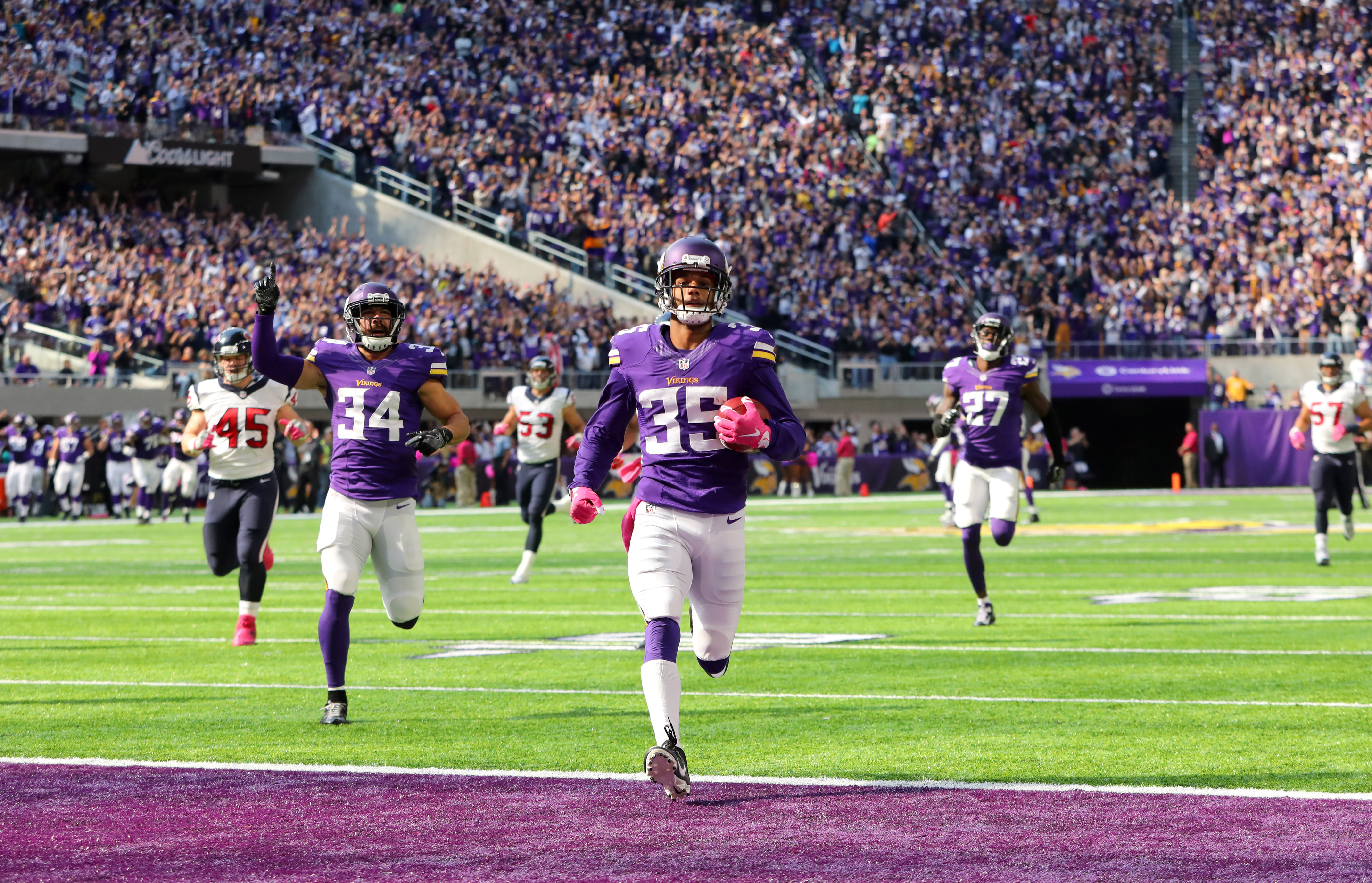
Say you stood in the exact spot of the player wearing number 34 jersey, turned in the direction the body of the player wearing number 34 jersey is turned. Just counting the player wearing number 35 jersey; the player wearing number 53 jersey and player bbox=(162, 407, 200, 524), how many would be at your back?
2

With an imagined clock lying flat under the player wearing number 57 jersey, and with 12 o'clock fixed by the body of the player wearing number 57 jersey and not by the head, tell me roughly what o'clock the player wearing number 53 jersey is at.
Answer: The player wearing number 53 jersey is roughly at 2 o'clock from the player wearing number 57 jersey.

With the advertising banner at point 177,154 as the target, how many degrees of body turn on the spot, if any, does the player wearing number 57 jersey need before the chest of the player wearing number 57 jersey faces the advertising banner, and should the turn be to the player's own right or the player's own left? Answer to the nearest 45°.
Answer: approximately 135° to the player's own right

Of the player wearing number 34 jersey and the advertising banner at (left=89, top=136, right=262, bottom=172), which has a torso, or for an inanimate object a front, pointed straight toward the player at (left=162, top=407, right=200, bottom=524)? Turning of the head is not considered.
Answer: the advertising banner

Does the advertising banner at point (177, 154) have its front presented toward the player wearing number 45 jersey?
yes

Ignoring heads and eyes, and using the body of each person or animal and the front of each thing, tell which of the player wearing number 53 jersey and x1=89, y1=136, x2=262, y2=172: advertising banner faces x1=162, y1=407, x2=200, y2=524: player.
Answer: the advertising banner
